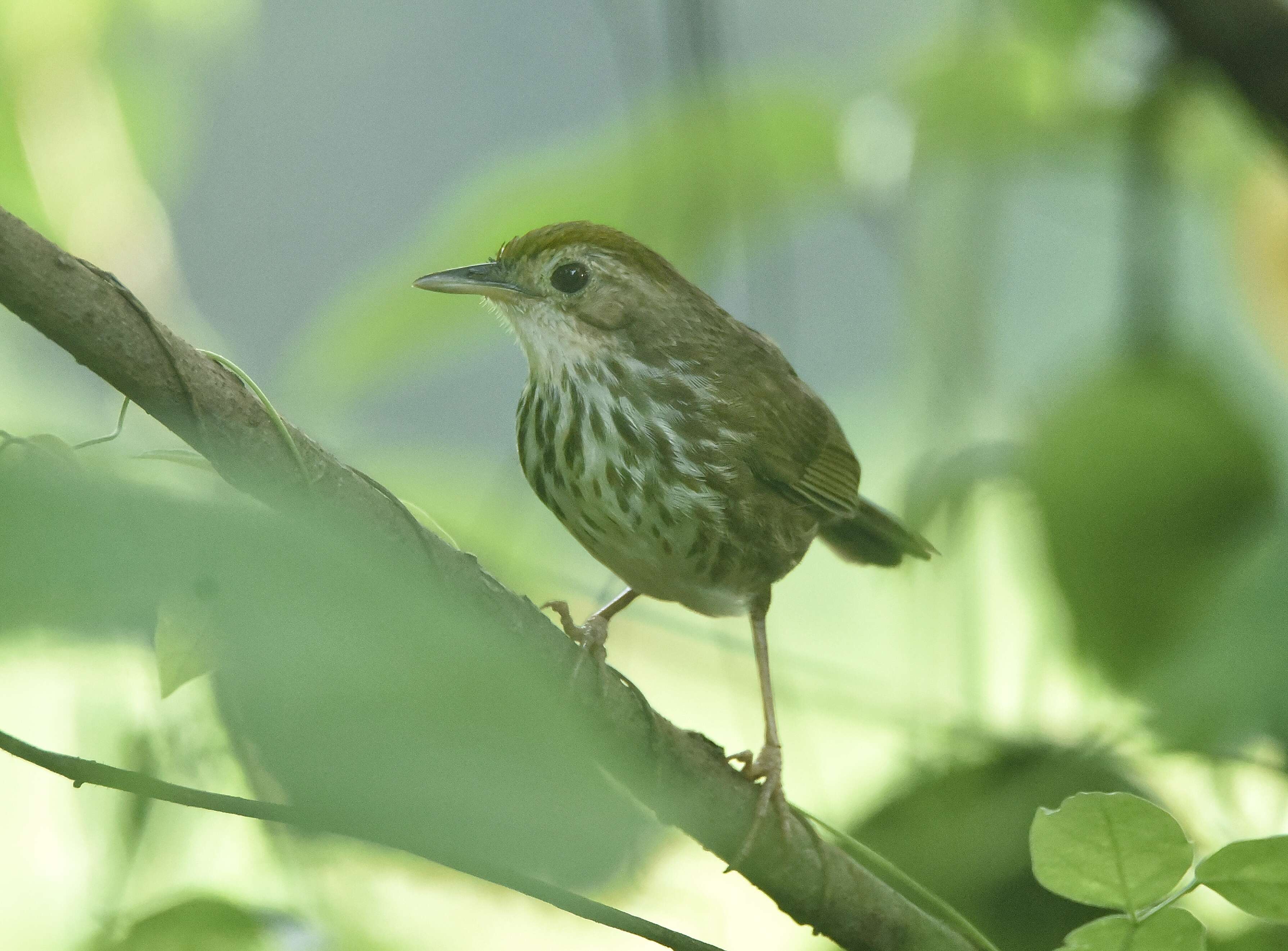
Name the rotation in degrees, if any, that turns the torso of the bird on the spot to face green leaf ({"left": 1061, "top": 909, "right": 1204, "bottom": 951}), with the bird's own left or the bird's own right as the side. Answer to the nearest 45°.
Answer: approximately 90° to the bird's own left

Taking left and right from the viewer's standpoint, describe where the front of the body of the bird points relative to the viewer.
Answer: facing the viewer and to the left of the viewer

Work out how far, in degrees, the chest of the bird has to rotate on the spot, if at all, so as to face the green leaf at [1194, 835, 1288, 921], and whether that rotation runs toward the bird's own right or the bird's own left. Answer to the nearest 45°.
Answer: approximately 90° to the bird's own left
